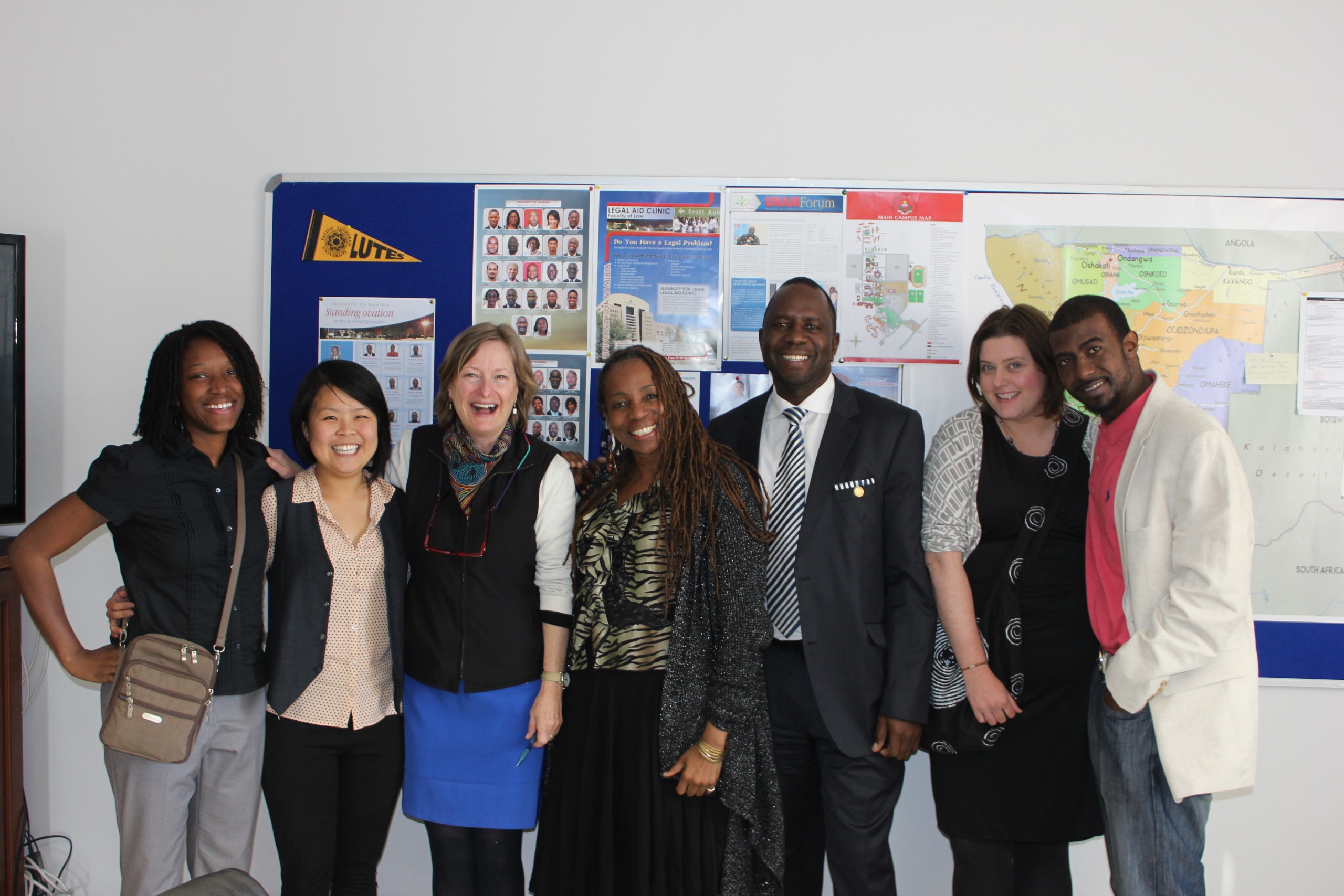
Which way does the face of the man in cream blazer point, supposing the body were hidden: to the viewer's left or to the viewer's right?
to the viewer's left

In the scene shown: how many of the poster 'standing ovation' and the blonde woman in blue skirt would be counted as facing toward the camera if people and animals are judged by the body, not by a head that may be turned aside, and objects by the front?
2

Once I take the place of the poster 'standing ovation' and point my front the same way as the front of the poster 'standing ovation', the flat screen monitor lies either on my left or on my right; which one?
on my right

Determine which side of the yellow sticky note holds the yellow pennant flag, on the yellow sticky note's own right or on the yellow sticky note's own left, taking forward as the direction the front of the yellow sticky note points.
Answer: on the yellow sticky note's own right

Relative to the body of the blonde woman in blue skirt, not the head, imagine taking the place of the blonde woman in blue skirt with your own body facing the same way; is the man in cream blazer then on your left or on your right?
on your left

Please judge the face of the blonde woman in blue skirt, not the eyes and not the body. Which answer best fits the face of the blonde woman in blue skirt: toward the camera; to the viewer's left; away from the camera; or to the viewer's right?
toward the camera

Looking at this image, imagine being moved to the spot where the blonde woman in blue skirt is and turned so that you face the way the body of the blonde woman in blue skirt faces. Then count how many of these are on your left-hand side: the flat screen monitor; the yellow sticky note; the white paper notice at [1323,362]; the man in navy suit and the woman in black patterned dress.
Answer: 4

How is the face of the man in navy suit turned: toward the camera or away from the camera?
toward the camera

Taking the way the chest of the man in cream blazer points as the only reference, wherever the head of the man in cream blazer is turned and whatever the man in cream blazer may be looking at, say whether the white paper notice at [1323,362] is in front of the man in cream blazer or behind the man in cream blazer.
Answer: behind

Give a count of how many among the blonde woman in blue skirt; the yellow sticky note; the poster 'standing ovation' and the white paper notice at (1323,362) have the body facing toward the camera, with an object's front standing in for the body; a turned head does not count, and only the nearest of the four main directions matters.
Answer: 4

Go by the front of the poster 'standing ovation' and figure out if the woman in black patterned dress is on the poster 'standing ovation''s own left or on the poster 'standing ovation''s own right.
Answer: on the poster 'standing ovation''s own left

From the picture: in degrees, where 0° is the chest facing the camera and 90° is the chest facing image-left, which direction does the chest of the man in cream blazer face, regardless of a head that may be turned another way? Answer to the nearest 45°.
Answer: approximately 45°

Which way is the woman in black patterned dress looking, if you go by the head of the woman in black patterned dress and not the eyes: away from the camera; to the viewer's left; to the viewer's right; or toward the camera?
toward the camera

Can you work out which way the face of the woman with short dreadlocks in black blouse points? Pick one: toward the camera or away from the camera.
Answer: toward the camera

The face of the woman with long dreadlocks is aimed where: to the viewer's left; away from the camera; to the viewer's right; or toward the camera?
toward the camera

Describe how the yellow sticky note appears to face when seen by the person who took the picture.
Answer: facing the viewer
